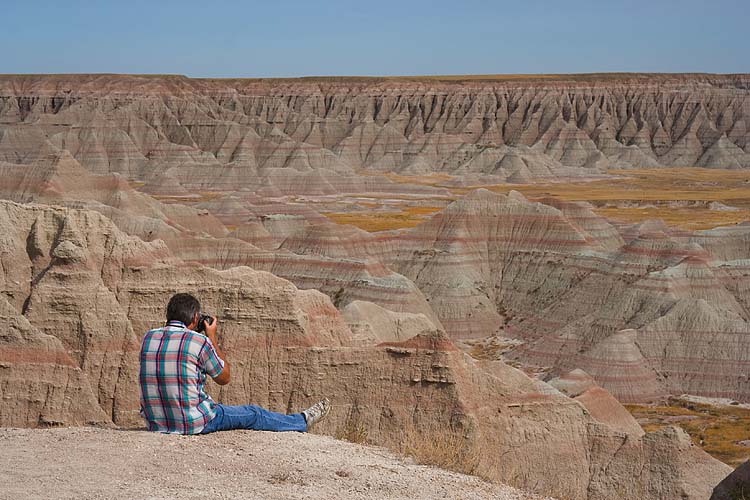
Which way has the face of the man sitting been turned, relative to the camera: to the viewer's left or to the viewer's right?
to the viewer's right

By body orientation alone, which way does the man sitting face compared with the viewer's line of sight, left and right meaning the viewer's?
facing away from the viewer and to the right of the viewer

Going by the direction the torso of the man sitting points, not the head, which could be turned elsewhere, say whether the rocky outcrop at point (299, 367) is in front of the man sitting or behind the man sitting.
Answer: in front

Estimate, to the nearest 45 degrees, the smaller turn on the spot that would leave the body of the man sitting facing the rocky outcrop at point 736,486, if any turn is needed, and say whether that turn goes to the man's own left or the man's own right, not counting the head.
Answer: approximately 45° to the man's own right
